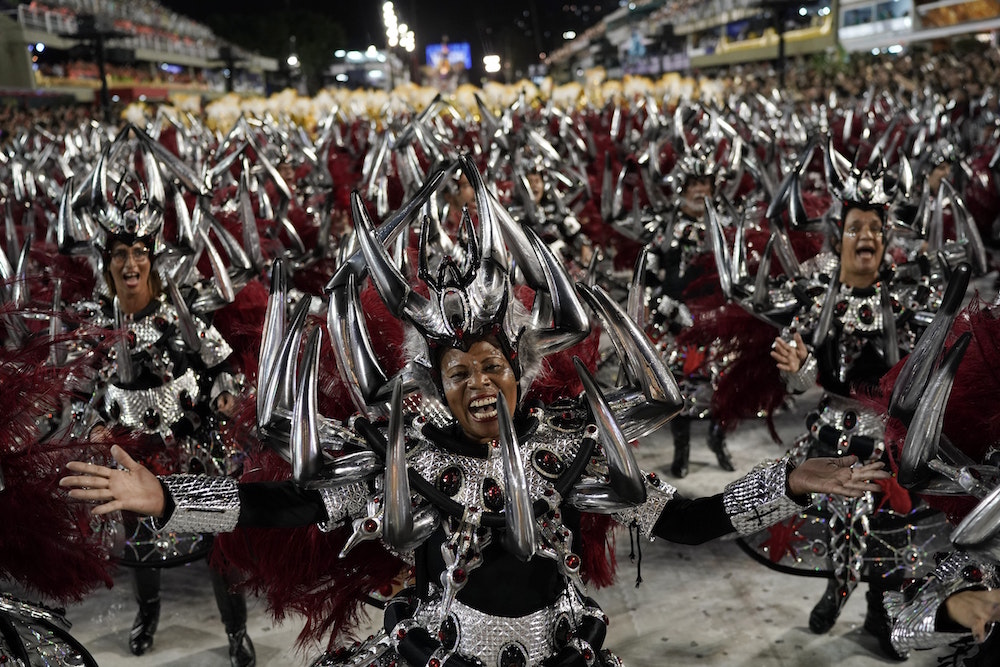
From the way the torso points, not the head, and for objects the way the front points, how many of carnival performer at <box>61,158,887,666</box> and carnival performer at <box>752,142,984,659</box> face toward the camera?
2

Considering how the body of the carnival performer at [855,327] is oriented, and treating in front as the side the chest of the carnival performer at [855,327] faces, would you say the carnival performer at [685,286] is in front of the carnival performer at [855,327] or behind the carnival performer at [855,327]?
behind

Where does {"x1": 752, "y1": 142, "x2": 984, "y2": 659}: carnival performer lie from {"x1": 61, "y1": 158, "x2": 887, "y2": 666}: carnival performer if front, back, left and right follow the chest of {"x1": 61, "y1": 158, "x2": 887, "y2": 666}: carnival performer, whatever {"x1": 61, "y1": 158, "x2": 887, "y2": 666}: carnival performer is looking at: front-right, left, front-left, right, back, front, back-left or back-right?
back-left

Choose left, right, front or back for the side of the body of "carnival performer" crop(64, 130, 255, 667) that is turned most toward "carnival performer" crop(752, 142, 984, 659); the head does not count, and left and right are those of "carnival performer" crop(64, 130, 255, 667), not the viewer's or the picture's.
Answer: left

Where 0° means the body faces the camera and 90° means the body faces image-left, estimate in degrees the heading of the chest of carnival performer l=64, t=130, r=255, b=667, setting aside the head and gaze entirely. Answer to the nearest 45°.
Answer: approximately 0°

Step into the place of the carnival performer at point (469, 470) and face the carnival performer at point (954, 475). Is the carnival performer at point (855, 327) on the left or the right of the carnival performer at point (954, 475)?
left

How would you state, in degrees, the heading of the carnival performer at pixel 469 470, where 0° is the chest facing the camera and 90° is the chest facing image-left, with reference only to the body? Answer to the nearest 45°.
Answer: approximately 0°

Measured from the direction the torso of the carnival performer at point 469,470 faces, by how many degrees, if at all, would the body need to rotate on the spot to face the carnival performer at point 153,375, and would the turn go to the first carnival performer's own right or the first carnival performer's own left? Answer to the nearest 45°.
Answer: approximately 135° to the first carnival performer's own right
